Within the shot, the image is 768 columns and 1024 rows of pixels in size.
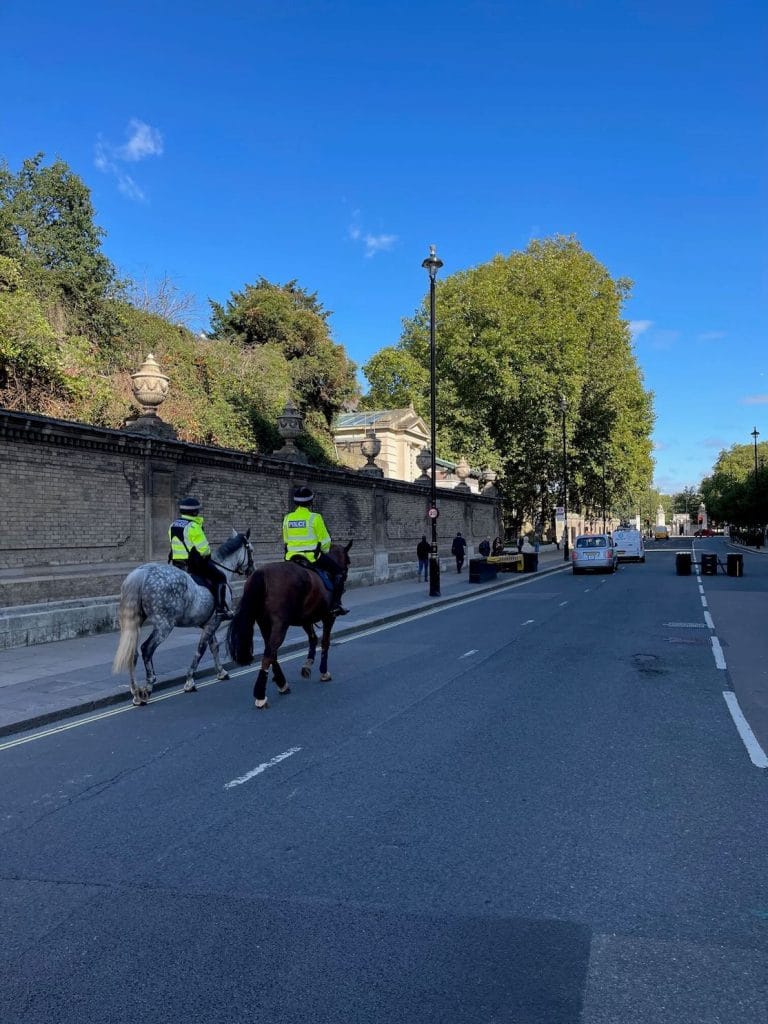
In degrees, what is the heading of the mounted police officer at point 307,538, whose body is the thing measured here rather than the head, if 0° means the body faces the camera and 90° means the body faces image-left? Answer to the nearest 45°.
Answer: approximately 225°

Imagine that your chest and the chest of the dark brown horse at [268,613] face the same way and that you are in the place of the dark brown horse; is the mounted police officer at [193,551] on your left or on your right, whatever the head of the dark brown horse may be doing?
on your left

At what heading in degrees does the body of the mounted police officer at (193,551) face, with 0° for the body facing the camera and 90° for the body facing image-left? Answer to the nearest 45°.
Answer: approximately 225°

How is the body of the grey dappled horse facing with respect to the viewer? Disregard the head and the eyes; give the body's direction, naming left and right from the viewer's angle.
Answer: facing away from the viewer and to the right of the viewer

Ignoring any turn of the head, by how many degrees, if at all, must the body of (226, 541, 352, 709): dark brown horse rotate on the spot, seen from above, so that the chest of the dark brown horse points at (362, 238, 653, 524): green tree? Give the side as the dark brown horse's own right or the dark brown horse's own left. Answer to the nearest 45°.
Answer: approximately 45° to the dark brown horse's own left

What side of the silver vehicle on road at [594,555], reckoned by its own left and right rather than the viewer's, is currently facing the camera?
back

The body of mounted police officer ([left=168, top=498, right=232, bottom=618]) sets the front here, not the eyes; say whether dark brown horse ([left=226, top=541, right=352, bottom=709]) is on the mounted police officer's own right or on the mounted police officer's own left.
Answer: on the mounted police officer's own right

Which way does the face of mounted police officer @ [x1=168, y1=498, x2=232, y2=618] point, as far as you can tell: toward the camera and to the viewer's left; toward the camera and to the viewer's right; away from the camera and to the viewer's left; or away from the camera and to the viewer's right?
away from the camera and to the viewer's right

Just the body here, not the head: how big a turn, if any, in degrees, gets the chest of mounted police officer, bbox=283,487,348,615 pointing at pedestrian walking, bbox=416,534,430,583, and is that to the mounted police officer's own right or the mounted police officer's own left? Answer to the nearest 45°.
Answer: approximately 45° to the mounted police officer's own left
